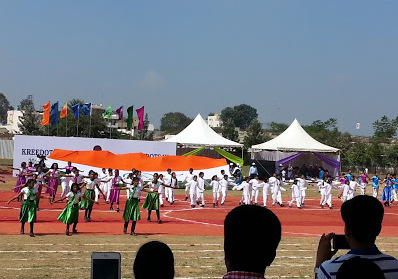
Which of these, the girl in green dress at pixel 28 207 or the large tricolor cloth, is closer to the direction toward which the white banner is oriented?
the girl in green dress

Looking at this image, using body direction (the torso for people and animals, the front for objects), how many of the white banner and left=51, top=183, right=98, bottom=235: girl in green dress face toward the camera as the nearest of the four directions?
2

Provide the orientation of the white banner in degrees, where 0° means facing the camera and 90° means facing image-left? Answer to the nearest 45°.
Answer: approximately 0°

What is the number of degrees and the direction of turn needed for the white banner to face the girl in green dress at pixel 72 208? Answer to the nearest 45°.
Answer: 0° — it already faces them

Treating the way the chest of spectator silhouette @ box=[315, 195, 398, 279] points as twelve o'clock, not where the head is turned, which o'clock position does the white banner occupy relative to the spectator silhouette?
The white banner is roughly at 11 o'clock from the spectator silhouette.

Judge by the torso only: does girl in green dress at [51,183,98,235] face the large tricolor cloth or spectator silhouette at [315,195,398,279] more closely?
the spectator silhouette

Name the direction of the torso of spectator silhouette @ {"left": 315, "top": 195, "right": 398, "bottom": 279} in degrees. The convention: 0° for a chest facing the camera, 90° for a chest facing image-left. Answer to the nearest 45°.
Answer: approximately 180°

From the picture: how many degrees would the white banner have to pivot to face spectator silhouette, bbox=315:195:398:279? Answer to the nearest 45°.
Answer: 0° — it already faces them

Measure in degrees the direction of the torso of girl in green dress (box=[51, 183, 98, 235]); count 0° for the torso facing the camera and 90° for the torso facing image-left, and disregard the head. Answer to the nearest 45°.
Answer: approximately 0°

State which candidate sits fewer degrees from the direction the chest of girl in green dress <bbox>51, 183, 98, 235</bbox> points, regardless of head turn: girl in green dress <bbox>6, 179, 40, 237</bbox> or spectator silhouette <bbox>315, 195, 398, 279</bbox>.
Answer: the spectator silhouette

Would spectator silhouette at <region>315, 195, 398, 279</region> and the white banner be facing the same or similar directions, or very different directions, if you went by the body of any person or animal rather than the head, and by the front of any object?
very different directions
